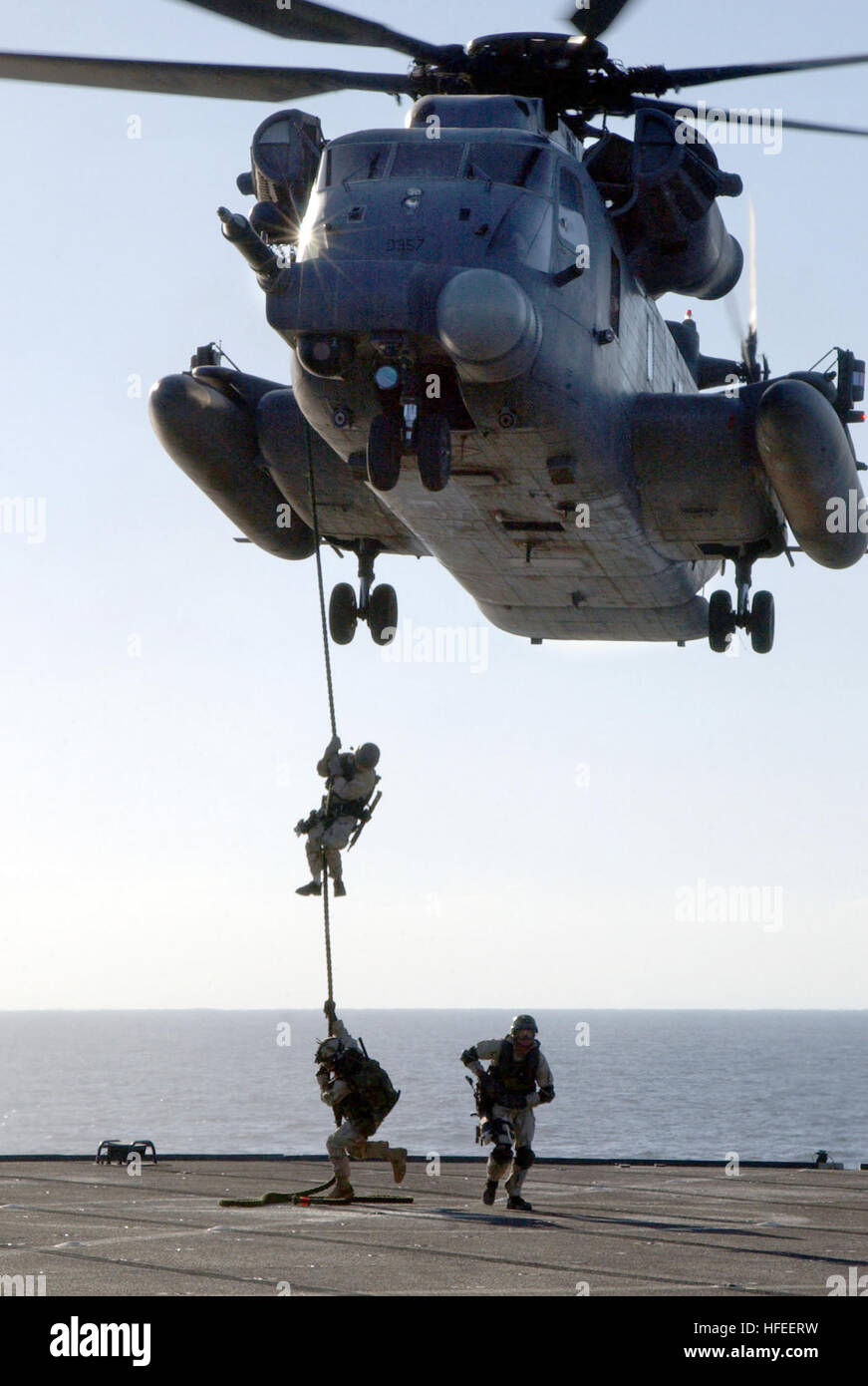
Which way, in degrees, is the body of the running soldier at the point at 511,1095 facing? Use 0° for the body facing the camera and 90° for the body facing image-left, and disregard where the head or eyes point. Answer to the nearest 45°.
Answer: approximately 0°

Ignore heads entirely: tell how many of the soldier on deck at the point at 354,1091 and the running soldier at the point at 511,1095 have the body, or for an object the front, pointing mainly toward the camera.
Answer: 1

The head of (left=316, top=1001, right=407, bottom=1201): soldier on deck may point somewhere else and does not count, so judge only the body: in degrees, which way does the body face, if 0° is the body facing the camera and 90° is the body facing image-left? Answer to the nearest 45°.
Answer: approximately 90°

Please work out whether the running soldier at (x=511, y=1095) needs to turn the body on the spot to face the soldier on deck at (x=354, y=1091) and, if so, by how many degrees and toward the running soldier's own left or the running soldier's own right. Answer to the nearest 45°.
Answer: approximately 45° to the running soldier's own right

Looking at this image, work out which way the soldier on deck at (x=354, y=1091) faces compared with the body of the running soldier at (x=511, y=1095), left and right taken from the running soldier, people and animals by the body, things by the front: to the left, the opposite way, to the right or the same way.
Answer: to the right
